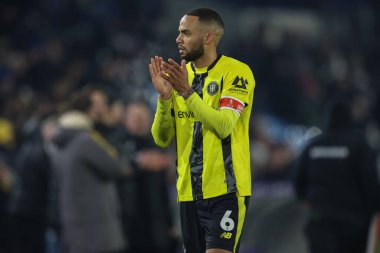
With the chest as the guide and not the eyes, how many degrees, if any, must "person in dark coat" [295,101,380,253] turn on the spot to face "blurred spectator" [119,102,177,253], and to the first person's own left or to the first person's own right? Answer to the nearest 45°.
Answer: approximately 90° to the first person's own left

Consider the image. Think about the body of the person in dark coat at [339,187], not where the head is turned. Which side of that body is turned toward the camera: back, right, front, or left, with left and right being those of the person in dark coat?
back

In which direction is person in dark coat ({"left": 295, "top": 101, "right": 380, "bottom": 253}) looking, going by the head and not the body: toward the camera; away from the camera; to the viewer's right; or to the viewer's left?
away from the camera

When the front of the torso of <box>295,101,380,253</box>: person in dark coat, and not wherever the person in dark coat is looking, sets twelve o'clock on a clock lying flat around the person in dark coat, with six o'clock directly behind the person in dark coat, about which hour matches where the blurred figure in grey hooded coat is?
The blurred figure in grey hooded coat is roughly at 8 o'clock from the person in dark coat.

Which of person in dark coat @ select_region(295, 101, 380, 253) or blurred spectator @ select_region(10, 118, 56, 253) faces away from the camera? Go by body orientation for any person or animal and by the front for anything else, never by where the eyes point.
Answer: the person in dark coat

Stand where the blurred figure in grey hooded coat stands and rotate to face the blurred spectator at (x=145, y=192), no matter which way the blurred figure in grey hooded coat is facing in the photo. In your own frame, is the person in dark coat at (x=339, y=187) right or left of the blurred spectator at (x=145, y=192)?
right
